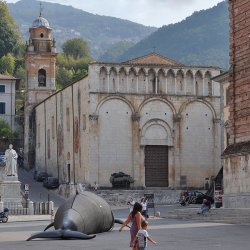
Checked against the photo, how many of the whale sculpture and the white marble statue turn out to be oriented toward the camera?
1

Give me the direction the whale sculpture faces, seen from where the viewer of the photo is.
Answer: facing away from the viewer and to the right of the viewer

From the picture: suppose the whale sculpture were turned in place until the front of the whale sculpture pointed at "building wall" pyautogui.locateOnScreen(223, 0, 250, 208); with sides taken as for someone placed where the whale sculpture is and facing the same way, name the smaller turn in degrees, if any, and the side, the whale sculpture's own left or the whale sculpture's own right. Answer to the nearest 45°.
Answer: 0° — it already faces it

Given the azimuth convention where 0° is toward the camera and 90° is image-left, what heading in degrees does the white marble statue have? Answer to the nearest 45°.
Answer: approximately 0°

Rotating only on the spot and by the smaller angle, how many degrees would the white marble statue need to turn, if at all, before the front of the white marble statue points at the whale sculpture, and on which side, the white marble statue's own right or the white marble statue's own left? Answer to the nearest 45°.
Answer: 0° — it already faces it

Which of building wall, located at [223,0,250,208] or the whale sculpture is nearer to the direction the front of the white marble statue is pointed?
the whale sculpture

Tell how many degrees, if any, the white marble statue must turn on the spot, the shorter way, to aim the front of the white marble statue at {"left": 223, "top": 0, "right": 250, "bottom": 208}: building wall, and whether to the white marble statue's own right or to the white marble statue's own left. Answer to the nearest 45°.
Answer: approximately 45° to the white marble statue's own left
